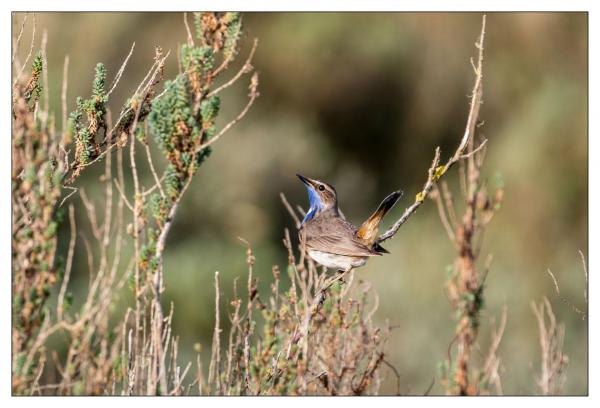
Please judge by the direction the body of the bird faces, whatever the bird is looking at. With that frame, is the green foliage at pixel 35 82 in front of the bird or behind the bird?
in front

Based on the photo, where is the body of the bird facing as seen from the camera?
to the viewer's left
